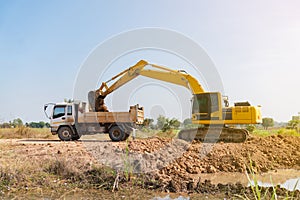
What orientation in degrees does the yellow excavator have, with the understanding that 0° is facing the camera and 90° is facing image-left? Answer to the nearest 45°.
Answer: approximately 90°

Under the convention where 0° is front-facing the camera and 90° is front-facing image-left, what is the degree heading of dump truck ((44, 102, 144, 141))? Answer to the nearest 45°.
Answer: approximately 90°

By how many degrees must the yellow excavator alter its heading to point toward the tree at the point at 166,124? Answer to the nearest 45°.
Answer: approximately 45° to its right

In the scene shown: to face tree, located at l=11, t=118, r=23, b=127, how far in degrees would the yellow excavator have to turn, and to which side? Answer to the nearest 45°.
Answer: approximately 45° to its right

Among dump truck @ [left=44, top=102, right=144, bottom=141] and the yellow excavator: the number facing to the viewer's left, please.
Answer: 2

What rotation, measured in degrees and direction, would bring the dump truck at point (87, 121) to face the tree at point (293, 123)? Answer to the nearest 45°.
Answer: approximately 180°

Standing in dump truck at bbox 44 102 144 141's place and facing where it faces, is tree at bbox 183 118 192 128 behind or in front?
behind

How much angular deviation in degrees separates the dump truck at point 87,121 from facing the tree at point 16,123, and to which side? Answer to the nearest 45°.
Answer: approximately 45° to its right
